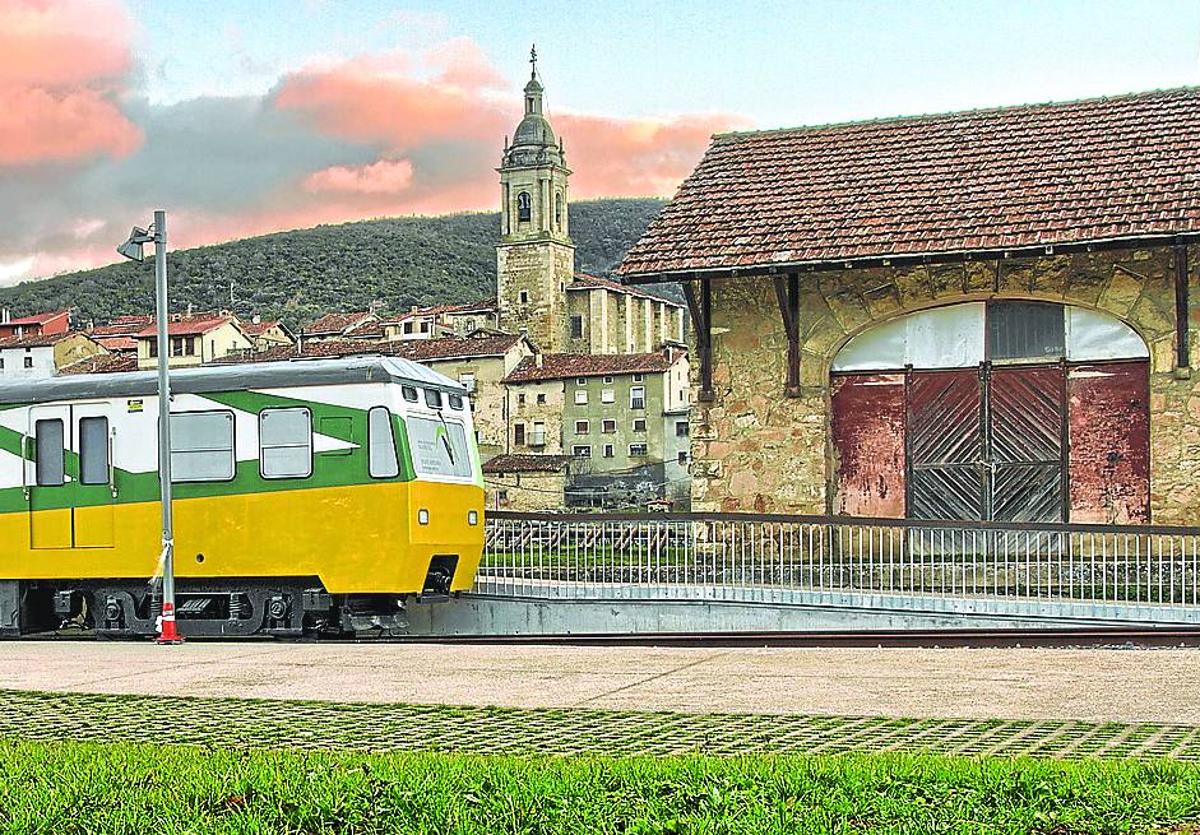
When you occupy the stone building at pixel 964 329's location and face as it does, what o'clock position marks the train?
The train is roughly at 2 o'clock from the stone building.

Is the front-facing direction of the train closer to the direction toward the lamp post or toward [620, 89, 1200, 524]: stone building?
the stone building

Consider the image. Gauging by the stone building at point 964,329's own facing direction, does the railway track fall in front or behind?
in front

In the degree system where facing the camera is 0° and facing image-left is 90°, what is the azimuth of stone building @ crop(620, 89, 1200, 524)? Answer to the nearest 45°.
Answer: approximately 0°

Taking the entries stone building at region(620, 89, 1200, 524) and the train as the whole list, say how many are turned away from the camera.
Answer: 0

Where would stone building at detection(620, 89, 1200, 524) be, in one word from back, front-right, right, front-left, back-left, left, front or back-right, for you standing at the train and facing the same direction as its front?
front-left

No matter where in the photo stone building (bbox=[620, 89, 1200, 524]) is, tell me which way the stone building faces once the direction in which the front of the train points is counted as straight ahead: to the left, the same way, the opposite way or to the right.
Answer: to the right

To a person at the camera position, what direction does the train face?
facing the viewer and to the right of the viewer

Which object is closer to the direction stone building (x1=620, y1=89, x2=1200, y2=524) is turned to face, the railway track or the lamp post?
the railway track
